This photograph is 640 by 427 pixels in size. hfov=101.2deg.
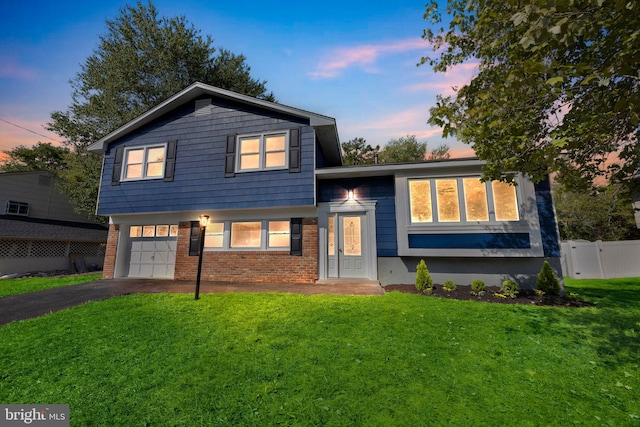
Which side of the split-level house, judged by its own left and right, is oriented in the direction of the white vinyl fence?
left

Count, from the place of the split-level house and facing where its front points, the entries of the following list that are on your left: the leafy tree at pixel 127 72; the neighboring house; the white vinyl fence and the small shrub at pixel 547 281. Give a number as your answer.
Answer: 2

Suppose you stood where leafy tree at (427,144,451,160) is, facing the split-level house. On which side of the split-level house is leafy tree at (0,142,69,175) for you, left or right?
right

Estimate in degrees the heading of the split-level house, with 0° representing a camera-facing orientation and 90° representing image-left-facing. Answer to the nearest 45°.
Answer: approximately 0°

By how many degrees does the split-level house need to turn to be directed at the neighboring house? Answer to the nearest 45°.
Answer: approximately 135° to its right

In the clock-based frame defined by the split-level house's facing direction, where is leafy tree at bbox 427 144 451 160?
The leafy tree is roughly at 7 o'clock from the split-level house.

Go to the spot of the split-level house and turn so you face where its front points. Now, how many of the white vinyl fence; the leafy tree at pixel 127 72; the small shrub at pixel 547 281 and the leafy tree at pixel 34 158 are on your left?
2

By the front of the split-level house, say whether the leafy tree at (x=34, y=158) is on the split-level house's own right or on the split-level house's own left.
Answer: on the split-level house's own right

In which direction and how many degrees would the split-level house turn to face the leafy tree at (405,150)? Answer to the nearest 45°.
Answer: approximately 135° to its left

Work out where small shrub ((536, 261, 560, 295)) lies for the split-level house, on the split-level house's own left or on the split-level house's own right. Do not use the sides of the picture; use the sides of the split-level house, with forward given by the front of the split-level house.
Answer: on the split-level house's own left

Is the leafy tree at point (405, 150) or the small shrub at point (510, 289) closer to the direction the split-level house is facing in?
the small shrub

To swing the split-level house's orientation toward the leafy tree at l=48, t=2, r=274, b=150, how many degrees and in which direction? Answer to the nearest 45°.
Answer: approximately 135° to its right
